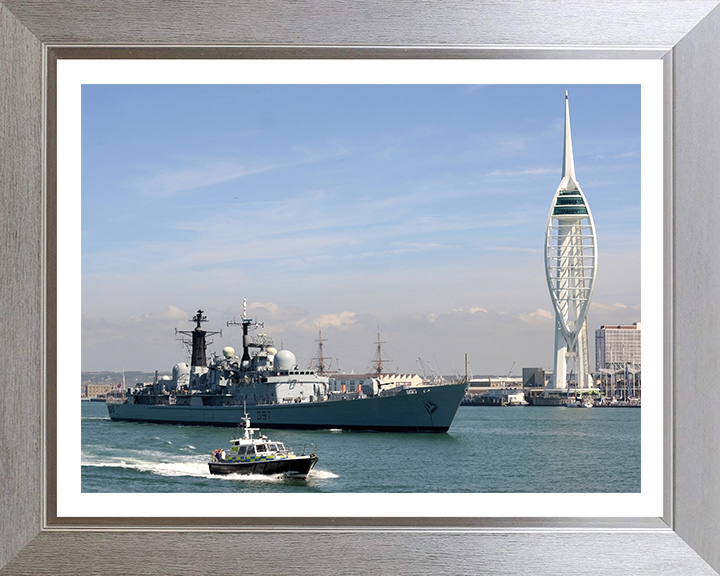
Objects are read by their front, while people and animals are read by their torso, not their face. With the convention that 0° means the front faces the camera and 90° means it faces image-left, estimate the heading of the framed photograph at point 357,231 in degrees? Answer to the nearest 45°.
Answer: approximately 0°
